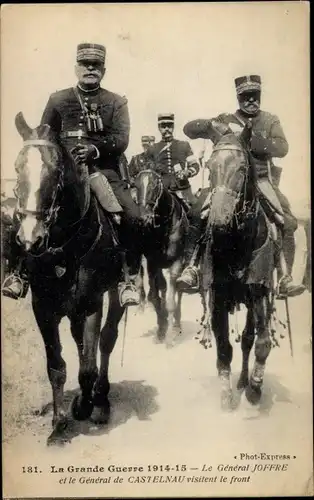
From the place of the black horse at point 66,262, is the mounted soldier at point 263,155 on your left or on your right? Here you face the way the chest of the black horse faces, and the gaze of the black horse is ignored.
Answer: on your left

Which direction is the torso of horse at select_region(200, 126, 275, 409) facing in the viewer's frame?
toward the camera

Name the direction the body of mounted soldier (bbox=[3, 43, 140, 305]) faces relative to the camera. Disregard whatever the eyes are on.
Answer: toward the camera

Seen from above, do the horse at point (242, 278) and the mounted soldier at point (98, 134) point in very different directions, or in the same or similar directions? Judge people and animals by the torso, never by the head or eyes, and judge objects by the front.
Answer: same or similar directions

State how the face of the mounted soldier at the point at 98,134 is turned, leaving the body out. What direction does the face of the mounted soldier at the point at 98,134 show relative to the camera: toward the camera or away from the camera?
toward the camera

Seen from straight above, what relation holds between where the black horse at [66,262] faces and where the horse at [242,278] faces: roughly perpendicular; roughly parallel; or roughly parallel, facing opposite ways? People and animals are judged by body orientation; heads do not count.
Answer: roughly parallel

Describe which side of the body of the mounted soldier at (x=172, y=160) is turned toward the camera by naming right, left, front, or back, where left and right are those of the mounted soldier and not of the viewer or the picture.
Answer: front

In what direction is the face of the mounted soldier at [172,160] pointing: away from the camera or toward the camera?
toward the camera

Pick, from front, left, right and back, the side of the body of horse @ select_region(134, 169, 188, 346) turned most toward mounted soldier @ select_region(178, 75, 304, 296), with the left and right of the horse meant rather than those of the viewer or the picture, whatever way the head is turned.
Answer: front

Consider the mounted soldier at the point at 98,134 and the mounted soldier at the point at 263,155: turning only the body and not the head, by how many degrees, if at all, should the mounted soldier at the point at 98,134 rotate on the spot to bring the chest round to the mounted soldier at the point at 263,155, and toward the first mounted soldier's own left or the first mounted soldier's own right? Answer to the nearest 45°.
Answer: approximately 90° to the first mounted soldier's own left
